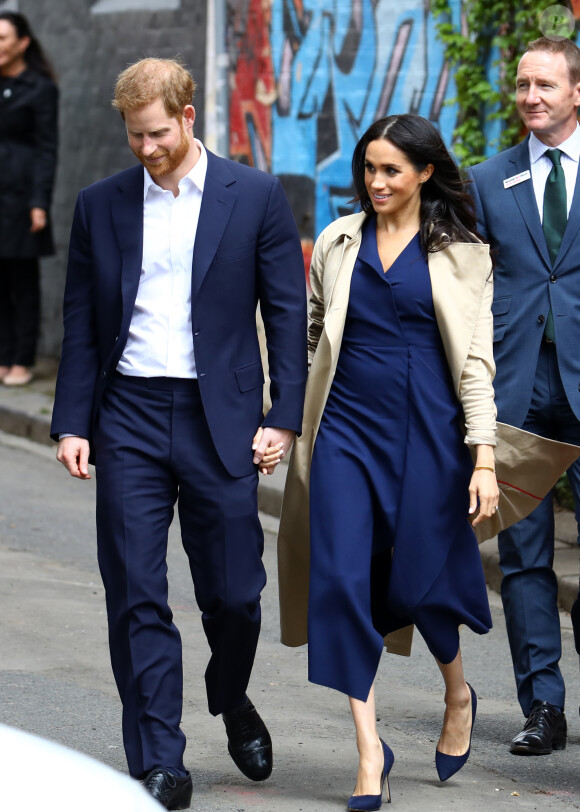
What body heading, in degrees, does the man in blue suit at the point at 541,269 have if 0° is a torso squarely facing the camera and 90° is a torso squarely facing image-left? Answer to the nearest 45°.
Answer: approximately 0°

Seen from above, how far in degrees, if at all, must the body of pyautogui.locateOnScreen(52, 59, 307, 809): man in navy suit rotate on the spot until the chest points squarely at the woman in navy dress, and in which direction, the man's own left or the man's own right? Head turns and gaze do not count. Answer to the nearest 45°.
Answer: approximately 90° to the man's own left

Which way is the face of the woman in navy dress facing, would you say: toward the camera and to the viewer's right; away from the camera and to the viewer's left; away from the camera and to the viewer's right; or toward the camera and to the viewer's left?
toward the camera and to the viewer's left

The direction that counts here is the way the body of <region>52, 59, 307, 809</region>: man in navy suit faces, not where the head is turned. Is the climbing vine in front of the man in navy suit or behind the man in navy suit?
behind

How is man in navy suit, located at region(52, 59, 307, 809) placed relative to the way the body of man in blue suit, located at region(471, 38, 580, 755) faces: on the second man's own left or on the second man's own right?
on the second man's own right

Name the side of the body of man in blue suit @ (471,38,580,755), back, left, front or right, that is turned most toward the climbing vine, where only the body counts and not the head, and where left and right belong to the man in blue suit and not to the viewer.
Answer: back

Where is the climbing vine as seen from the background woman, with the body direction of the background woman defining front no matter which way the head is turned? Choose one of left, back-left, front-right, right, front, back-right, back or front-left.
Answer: left

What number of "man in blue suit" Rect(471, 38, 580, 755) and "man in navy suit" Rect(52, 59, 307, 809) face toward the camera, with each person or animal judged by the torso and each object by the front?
2

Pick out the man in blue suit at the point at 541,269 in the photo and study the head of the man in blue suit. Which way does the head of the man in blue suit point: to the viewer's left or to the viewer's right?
to the viewer's left

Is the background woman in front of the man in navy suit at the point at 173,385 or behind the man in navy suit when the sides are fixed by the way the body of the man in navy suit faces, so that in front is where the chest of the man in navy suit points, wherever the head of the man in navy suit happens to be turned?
behind

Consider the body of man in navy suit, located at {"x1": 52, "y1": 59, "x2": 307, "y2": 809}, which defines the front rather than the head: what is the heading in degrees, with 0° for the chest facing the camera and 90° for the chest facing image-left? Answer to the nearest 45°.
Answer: approximately 0°
